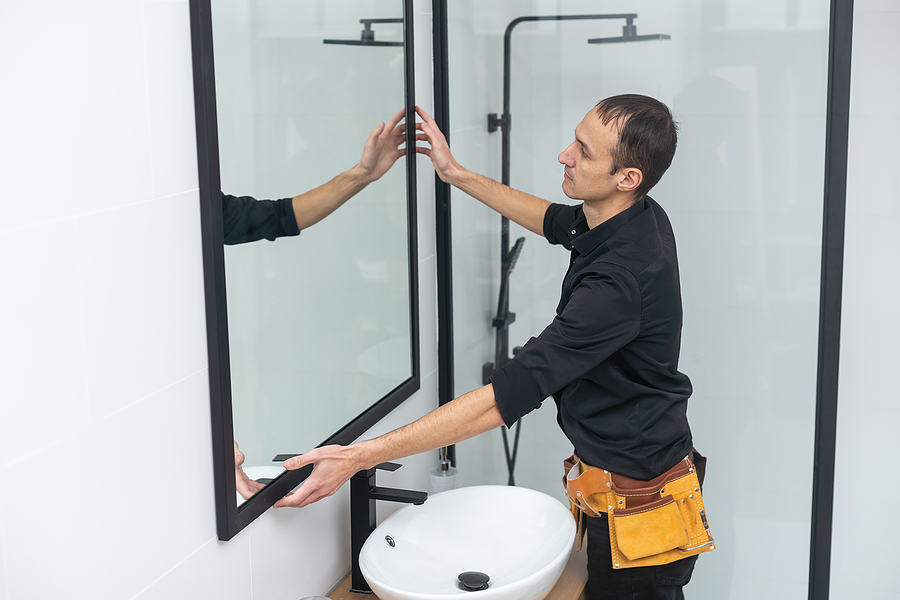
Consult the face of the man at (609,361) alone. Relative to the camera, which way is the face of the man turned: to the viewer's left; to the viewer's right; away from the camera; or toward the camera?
to the viewer's left

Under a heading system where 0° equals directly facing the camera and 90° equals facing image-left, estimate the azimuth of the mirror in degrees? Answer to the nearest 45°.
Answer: approximately 315°

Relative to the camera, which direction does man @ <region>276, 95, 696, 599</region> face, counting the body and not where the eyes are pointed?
to the viewer's left

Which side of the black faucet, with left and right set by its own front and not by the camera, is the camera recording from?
right

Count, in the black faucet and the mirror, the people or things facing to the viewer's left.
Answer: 0

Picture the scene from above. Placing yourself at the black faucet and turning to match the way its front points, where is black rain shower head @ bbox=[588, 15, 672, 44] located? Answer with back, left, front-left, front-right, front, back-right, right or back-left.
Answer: front-left
